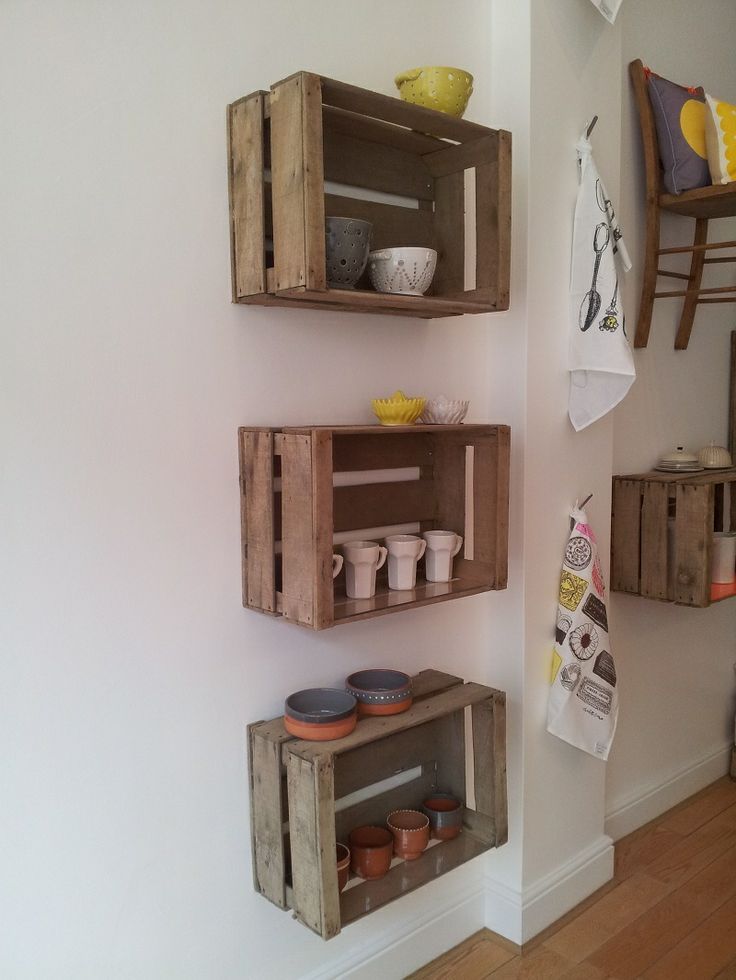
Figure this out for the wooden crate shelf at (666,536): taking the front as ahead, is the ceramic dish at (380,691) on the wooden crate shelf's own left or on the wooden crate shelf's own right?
on the wooden crate shelf's own right

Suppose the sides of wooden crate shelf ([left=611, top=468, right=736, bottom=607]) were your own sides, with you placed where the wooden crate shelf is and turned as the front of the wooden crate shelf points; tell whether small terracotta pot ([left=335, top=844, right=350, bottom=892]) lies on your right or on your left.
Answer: on your right

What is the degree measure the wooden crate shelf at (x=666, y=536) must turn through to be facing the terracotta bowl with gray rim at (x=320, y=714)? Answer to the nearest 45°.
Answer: approximately 90° to its right

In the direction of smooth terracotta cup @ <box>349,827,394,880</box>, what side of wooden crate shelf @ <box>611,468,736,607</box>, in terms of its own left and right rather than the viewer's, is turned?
right

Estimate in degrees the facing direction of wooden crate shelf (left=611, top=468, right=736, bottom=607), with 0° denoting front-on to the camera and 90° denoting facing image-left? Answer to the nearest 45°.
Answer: approximately 315°

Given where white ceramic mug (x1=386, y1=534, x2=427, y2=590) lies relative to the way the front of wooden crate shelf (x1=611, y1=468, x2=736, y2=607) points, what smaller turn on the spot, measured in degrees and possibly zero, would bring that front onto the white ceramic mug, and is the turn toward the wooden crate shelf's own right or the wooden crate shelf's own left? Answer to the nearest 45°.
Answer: approximately 90° to the wooden crate shelf's own right

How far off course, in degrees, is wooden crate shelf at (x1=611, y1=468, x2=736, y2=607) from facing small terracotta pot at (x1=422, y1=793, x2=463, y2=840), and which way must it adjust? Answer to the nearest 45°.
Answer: approximately 90° to its right
